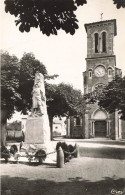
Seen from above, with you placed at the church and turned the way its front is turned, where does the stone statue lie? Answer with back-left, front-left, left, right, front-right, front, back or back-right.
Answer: front

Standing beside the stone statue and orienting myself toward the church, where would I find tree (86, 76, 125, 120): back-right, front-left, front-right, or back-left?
front-right

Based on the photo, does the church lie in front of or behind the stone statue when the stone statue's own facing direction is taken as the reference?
behind

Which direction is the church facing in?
toward the camera

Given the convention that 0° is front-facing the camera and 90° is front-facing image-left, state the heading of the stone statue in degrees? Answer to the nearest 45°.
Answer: approximately 45°

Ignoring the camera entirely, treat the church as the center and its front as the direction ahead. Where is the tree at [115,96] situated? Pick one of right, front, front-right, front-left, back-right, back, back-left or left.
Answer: front

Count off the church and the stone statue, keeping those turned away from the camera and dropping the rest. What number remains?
0
